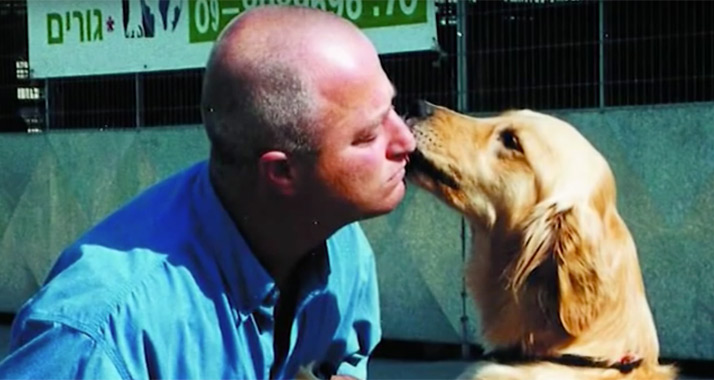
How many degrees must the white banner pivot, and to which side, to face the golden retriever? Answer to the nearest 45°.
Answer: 0° — it already faces it

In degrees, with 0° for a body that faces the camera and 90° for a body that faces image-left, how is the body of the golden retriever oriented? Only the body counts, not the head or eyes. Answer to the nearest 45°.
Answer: approximately 90°

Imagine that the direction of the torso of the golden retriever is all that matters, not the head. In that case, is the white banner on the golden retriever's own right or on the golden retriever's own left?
on the golden retriever's own right

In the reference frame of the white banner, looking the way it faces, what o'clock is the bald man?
The bald man is roughly at 12 o'clock from the white banner.

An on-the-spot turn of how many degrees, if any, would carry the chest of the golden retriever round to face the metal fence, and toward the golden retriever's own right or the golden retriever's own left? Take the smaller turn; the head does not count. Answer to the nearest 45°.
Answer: approximately 90° to the golden retriever's own right

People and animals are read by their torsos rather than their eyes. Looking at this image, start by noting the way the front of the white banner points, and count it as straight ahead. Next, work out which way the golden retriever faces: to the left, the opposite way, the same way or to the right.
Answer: to the right

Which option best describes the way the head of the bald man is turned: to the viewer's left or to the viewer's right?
to the viewer's right

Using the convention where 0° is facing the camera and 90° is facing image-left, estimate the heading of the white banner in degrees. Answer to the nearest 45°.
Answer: approximately 0°

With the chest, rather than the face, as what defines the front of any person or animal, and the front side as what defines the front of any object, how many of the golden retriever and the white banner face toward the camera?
1
